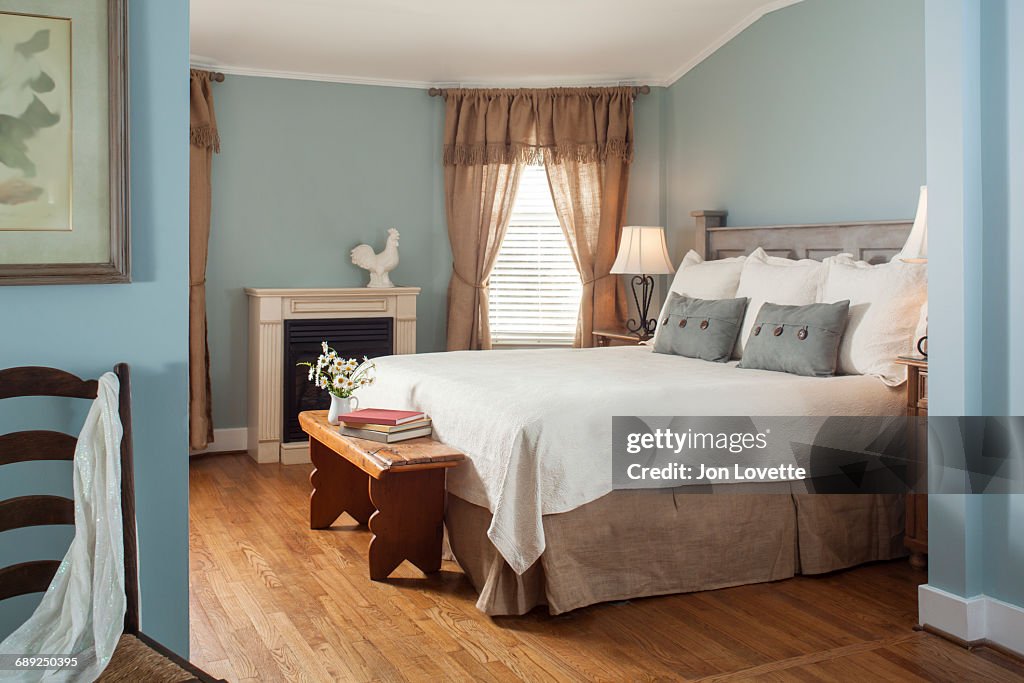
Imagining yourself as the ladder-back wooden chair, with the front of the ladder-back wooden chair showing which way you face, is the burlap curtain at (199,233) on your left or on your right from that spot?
on your left

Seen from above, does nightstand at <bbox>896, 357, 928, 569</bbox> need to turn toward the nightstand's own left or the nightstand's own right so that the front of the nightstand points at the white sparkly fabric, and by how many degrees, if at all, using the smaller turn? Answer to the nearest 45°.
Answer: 0° — it already faces it

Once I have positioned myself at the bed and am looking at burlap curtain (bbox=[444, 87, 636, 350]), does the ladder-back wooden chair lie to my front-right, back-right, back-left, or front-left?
back-left

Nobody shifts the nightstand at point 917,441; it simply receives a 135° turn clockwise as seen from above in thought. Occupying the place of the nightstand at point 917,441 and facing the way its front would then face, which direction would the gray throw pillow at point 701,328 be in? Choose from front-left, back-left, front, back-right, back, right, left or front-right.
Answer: front-left

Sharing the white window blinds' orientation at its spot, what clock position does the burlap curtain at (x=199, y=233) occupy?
The burlap curtain is roughly at 2 o'clock from the white window blinds.

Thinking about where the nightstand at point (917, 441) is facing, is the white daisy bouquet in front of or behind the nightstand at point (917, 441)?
in front

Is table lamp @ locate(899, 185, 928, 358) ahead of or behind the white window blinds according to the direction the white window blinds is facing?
ahead

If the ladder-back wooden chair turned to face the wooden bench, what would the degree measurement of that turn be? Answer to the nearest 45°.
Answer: approximately 90° to its left

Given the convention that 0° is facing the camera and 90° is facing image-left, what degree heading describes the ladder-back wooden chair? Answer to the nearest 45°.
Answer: approximately 315°

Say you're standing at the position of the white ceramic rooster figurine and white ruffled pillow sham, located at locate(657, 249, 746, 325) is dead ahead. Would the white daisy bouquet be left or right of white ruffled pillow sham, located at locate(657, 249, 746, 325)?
right
